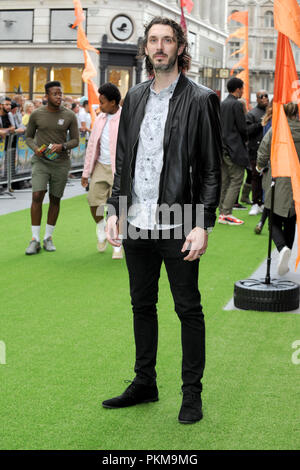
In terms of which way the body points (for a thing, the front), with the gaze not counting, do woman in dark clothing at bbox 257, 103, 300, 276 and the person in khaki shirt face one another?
no

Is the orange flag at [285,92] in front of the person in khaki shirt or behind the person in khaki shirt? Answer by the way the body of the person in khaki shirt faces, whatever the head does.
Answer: in front

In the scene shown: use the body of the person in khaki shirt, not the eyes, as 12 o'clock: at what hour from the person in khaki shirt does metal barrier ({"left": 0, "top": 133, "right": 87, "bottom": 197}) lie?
The metal barrier is roughly at 6 o'clock from the person in khaki shirt.

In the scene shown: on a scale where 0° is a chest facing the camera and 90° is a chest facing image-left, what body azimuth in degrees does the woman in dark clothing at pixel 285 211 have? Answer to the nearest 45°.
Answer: approximately 180°

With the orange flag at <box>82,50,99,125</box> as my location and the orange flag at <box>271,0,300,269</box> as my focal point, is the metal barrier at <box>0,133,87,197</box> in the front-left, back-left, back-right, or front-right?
front-right

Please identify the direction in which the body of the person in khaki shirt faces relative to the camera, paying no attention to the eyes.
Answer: toward the camera

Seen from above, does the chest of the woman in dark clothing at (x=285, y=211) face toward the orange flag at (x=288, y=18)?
no

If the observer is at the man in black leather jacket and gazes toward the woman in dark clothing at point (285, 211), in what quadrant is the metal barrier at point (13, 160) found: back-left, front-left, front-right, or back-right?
front-left

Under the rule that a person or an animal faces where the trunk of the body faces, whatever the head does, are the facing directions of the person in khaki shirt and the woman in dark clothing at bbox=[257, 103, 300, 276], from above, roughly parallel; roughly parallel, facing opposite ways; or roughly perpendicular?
roughly parallel, facing opposite ways

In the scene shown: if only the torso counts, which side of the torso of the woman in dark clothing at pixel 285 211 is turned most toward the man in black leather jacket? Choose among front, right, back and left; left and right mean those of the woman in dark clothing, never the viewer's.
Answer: back

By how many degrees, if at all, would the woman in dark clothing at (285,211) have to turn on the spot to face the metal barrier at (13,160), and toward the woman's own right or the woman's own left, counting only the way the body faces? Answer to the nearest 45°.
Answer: approximately 45° to the woman's own left

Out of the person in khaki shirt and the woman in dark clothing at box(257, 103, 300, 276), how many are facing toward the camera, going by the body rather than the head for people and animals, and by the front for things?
1

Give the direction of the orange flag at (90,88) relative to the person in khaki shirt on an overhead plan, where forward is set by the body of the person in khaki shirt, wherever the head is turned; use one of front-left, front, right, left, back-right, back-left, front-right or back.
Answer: back

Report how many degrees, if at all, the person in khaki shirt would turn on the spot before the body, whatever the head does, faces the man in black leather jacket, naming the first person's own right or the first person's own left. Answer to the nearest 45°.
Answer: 0° — they already face them

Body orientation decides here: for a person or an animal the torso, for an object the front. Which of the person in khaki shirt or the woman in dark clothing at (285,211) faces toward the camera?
the person in khaki shirt

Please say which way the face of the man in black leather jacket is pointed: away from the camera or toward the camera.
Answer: toward the camera

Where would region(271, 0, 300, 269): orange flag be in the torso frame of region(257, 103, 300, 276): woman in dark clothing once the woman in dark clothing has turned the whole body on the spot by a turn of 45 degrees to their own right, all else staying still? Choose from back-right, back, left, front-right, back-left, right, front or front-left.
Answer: back-right
